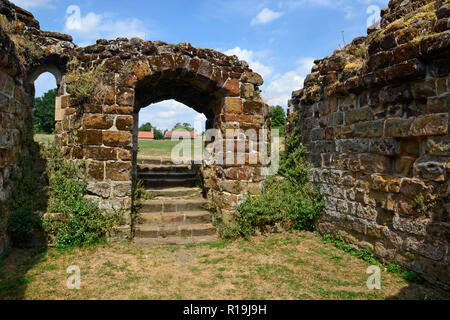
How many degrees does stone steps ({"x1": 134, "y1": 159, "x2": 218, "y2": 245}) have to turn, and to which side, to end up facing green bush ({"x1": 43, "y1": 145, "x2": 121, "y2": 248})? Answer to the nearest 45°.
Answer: approximately 45° to its right

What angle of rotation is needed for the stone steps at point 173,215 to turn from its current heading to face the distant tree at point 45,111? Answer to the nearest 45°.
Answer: approximately 135° to its right

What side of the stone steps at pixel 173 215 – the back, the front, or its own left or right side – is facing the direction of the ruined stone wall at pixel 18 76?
right

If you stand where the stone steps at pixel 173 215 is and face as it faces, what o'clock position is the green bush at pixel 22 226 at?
The green bush is roughly at 2 o'clock from the stone steps.

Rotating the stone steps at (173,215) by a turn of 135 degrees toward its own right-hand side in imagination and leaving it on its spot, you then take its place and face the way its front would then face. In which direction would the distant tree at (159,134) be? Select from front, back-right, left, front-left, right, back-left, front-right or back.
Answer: front-right

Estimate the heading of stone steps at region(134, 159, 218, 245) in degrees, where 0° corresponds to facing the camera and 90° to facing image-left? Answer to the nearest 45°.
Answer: approximately 0°

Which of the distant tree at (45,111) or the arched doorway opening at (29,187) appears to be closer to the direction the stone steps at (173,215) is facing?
the arched doorway opening

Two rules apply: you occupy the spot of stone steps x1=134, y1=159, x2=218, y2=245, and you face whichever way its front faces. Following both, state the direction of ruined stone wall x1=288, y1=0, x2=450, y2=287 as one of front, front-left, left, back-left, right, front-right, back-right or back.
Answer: front-left

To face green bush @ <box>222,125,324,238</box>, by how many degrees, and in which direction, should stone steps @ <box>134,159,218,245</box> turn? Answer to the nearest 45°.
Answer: approximately 90° to its left
